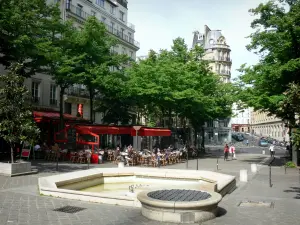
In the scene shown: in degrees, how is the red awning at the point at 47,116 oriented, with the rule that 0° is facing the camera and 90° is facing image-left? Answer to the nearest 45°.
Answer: approximately 315°

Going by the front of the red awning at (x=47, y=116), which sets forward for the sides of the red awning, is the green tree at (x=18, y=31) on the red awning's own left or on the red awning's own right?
on the red awning's own right

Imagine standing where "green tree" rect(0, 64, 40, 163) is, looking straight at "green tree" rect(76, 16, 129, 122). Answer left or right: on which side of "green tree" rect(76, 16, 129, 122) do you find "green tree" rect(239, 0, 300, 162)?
right

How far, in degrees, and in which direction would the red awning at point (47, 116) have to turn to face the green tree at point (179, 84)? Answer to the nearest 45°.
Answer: approximately 45° to its left
